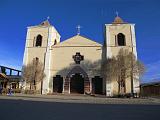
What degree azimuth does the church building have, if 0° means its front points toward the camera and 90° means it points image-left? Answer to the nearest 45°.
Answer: approximately 0°

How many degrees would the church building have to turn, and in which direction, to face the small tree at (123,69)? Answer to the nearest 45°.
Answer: approximately 45° to its left
